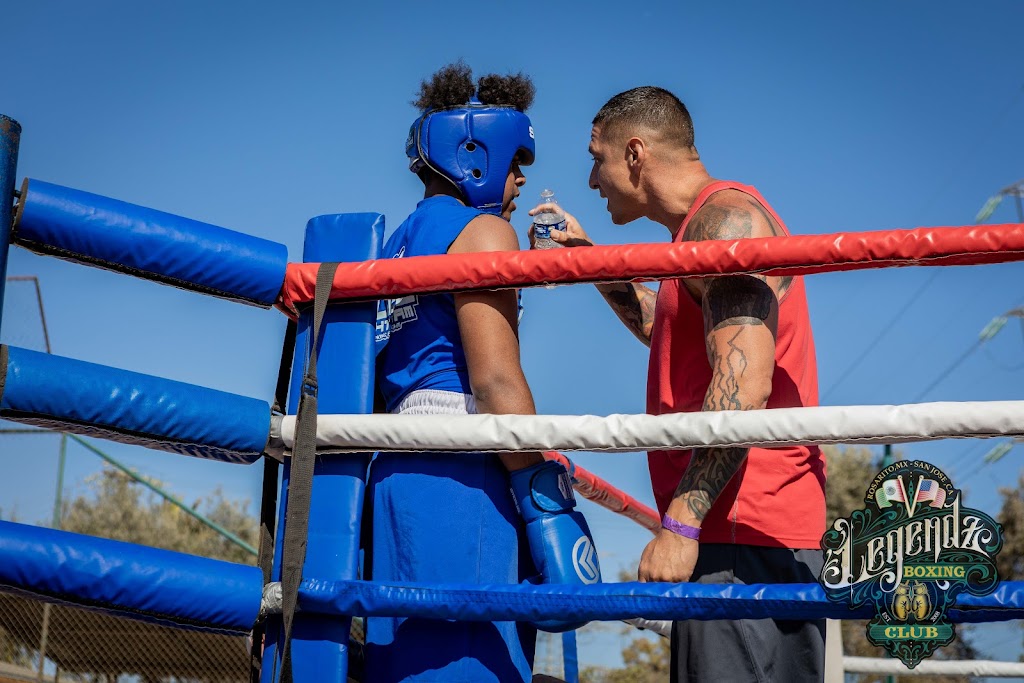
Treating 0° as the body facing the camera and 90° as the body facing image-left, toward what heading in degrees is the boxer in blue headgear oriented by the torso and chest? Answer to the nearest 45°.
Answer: approximately 225°

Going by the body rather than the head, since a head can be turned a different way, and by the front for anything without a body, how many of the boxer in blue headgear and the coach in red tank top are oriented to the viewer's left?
1

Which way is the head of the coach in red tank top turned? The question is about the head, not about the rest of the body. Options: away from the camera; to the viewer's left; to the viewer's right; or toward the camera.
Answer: to the viewer's left

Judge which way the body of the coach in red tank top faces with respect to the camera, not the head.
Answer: to the viewer's left

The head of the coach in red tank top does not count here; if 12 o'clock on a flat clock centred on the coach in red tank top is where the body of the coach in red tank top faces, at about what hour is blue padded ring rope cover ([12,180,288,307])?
The blue padded ring rope cover is roughly at 11 o'clock from the coach in red tank top.

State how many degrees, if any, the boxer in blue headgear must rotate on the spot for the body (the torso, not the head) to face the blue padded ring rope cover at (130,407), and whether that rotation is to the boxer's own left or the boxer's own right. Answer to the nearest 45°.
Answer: approximately 180°
